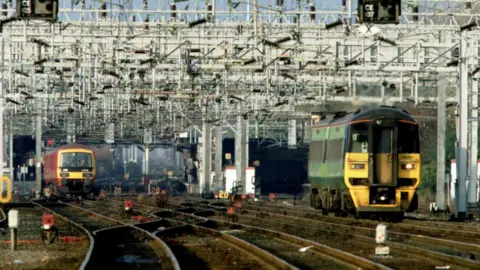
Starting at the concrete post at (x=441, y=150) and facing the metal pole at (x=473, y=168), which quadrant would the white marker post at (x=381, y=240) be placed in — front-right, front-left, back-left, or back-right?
back-right

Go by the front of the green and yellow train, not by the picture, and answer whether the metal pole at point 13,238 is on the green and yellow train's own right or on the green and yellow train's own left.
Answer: on the green and yellow train's own right

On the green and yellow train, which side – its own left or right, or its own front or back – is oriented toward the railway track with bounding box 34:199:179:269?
right

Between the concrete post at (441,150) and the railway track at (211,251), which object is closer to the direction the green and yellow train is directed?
the railway track

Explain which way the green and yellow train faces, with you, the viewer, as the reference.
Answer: facing the viewer and to the right of the viewer

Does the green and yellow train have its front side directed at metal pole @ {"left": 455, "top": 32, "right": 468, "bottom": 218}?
no

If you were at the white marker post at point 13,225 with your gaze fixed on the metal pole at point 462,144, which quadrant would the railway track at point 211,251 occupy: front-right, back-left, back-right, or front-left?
front-right

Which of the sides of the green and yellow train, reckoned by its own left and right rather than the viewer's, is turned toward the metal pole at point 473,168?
left
